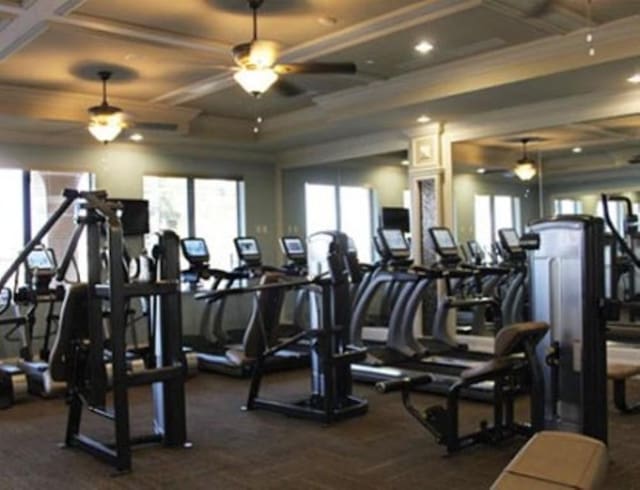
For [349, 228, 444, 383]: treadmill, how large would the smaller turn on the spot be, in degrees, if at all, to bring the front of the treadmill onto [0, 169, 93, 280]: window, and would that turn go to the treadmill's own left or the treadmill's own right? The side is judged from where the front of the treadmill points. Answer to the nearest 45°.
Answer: approximately 45° to the treadmill's own left

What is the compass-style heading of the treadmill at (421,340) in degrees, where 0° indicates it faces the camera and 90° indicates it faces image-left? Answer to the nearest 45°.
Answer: approximately 135°

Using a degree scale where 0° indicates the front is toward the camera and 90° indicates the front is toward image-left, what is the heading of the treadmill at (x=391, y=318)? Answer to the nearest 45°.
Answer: approximately 135°

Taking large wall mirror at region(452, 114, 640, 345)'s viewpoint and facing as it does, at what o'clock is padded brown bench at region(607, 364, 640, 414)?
The padded brown bench is roughly at 10 o'clock from the large wall mirror.

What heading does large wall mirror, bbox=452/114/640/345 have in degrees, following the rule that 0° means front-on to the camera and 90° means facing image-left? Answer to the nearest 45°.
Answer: approximately 45°
